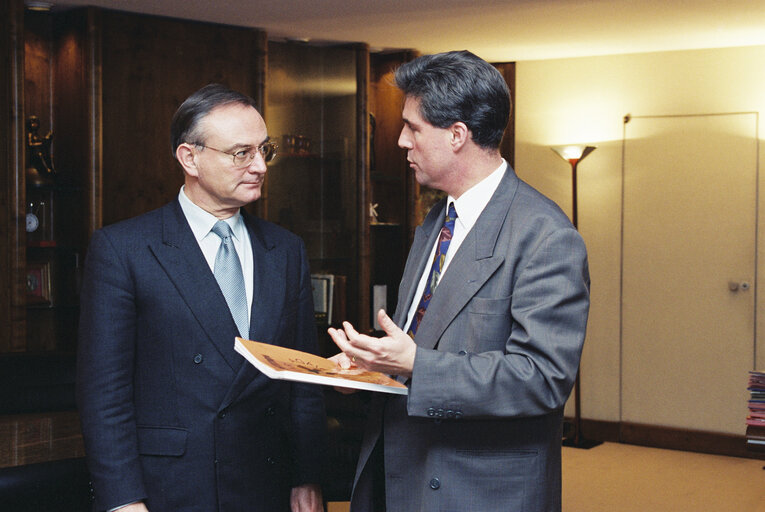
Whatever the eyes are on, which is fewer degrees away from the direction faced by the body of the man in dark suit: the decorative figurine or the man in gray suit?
the man in gray suit

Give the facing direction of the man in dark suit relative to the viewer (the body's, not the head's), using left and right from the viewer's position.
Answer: facing the viewer and to the right of the viewer

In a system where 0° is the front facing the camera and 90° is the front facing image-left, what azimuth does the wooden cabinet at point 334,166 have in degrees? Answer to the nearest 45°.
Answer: approximately 0°

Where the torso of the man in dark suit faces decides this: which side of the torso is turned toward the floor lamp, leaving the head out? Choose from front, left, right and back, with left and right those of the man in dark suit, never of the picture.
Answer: left

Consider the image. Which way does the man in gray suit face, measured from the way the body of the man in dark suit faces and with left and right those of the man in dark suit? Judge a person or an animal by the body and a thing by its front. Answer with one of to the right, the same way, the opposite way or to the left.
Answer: to the right

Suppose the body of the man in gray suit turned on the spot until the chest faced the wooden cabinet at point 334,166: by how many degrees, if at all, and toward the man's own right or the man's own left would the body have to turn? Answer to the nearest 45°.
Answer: approximately 135° to the man's own right

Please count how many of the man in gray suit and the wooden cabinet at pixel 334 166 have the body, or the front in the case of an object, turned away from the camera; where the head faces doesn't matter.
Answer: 0

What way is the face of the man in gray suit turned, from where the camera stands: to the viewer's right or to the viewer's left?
to the viewer's left

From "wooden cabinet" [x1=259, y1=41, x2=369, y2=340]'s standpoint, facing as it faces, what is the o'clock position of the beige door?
The beige door is roughly at 9 o'clock from the wooden cabinet.
